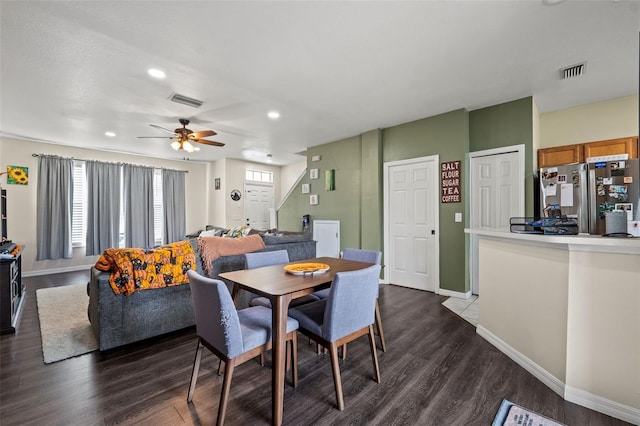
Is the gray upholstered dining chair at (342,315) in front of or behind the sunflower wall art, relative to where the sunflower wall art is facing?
in front

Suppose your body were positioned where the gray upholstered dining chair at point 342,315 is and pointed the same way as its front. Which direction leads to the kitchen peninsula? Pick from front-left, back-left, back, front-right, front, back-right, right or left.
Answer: back-right

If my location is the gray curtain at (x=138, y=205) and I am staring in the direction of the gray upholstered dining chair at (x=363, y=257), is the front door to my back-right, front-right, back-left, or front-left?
front-left

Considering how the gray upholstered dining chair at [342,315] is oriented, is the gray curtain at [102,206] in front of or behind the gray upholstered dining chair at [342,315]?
in front

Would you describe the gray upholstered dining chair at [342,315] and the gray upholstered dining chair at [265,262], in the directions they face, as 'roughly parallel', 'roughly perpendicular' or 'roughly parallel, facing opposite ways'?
roughly parallel, facing opposite ways

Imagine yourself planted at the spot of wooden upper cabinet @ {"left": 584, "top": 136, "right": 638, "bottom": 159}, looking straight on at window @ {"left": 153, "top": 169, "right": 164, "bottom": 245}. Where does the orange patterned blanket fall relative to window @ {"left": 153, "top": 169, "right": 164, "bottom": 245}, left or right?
left

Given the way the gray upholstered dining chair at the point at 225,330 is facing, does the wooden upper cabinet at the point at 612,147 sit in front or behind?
in front

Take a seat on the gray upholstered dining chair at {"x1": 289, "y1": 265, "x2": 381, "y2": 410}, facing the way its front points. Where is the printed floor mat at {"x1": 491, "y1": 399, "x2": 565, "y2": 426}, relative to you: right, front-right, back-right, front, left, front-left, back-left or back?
back-right

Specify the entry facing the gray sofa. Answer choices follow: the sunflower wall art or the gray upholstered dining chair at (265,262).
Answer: the sunflower wall art

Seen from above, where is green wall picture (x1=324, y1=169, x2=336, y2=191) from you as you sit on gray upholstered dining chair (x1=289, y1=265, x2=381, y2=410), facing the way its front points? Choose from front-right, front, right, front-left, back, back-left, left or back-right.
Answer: front-right

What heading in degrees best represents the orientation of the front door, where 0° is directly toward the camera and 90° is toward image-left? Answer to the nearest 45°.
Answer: approximately 315°

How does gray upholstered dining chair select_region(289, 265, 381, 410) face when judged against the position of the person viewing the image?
facing away from the viewer and to the left of the viewer
